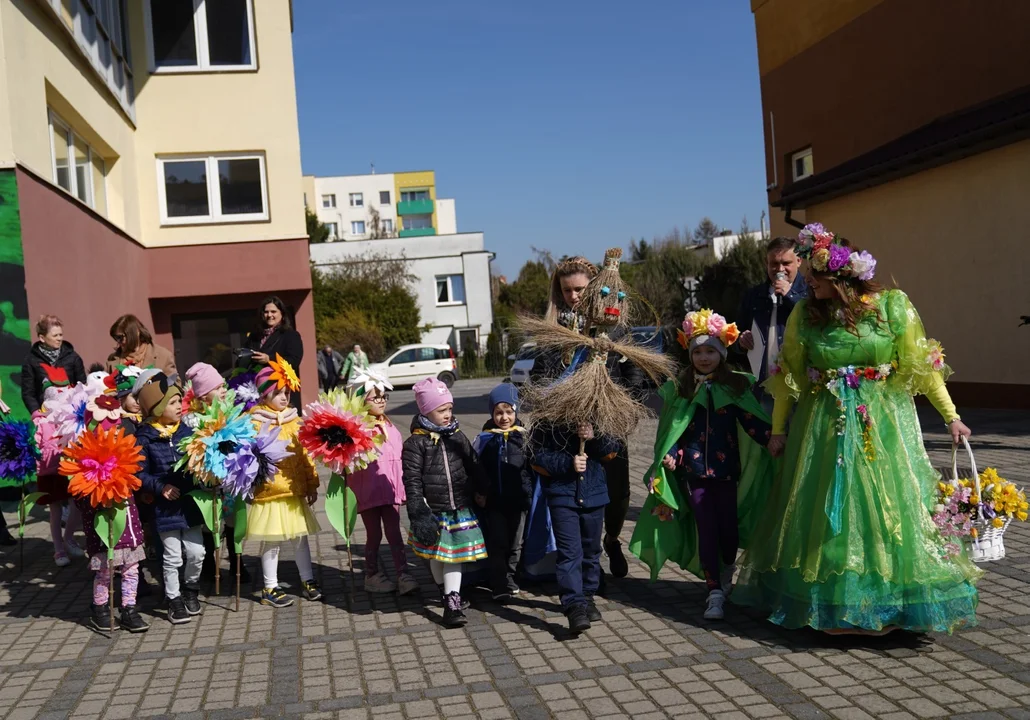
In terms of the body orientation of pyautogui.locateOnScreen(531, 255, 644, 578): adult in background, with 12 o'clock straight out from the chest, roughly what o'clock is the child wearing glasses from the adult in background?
The child wearing glasses is roughly at 4 o'clock from the adult in background.

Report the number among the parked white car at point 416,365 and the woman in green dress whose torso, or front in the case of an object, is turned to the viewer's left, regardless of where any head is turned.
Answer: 1

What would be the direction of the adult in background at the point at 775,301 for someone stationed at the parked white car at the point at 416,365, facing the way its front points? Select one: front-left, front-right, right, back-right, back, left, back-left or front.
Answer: left

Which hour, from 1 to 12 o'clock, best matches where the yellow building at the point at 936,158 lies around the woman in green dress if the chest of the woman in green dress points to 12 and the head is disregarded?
The yellow building is roughly at 6 o'clock from the woman in green dress.

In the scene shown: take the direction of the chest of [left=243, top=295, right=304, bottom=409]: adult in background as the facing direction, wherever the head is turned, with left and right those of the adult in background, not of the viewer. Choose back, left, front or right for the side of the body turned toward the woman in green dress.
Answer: left

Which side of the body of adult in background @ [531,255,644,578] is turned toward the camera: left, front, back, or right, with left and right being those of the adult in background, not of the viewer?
front

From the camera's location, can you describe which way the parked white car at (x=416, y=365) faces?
facing to the left of the viewer

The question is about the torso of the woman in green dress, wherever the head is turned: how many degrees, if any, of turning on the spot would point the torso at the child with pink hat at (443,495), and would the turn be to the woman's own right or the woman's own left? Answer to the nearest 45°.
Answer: approximately 90° to the woman's own right

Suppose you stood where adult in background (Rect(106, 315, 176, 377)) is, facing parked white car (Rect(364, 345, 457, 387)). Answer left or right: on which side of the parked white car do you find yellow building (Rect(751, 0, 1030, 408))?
right

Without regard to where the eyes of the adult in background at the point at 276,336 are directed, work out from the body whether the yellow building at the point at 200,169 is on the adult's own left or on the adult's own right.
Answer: on the adult's own right

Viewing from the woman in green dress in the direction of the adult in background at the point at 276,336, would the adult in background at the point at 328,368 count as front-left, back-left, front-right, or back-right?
front-right
